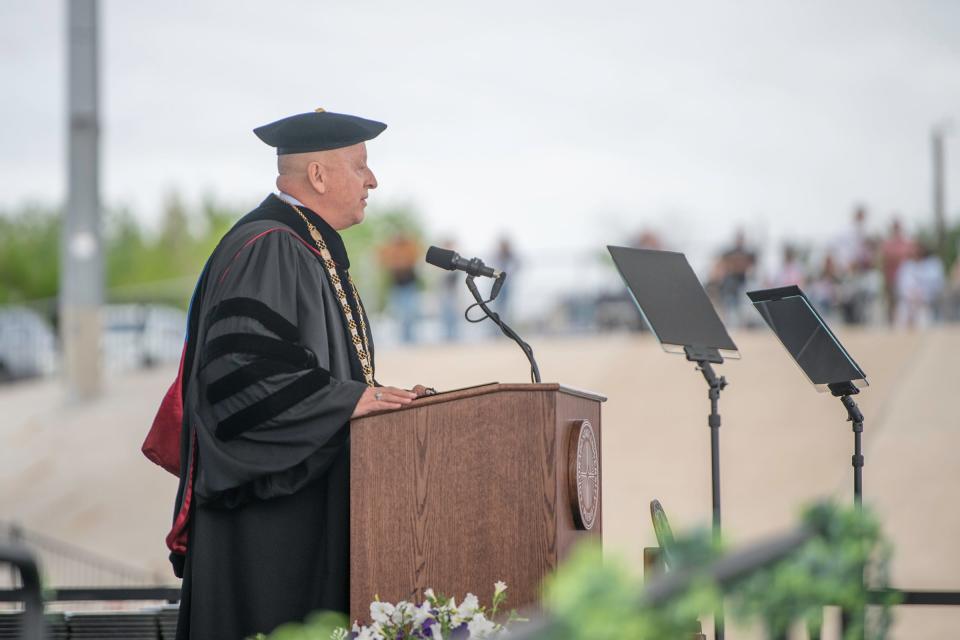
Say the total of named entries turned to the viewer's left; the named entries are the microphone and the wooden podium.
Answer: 1

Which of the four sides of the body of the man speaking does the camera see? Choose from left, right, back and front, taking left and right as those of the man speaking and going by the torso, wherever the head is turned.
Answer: right

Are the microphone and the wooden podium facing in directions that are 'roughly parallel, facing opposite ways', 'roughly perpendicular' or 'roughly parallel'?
roughly parallel, facing opposite ways

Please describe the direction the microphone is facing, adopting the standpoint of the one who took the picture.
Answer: facing to the left of the viewer

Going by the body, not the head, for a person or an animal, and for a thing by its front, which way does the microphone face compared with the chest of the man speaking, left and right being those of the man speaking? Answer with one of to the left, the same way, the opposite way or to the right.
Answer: the opposite way

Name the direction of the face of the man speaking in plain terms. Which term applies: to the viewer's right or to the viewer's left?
to the viewer's right

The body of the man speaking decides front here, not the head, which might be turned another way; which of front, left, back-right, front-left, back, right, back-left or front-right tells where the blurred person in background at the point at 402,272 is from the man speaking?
left

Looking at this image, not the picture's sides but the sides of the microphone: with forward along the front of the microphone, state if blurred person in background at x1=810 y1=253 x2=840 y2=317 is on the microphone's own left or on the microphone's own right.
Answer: on the microphone's own right

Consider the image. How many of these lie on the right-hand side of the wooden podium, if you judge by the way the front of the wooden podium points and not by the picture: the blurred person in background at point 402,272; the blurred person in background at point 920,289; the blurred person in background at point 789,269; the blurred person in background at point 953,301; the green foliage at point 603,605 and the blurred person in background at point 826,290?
1

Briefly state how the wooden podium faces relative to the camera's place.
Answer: facing to the right of the viewer

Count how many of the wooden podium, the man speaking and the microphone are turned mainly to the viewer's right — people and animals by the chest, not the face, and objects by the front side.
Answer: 2
